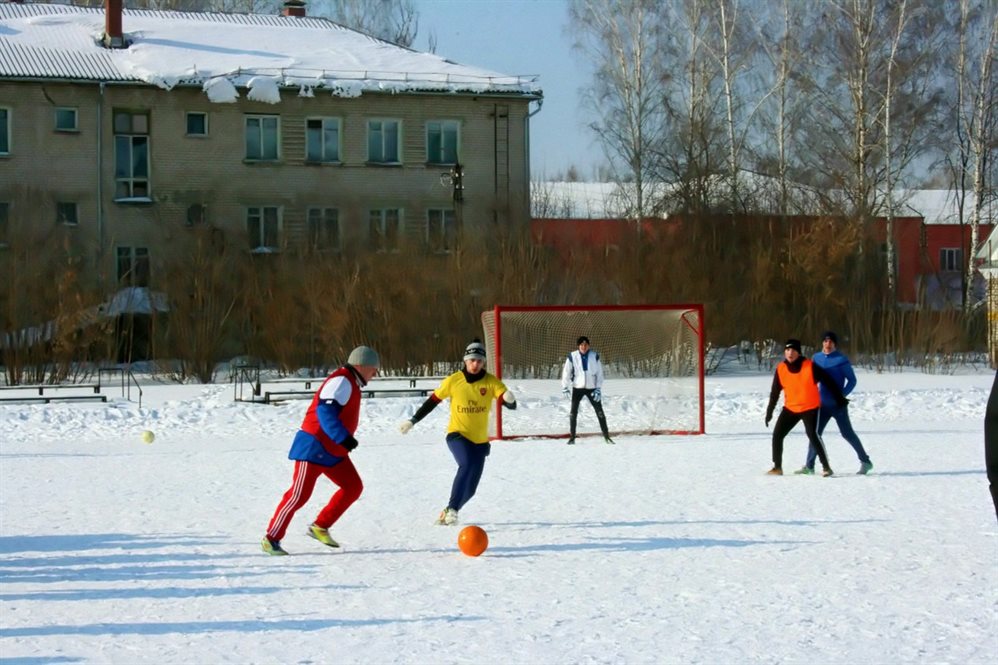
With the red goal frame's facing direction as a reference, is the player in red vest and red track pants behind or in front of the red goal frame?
in front

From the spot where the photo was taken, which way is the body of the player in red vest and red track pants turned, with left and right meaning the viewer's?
facing to the right of the viewer

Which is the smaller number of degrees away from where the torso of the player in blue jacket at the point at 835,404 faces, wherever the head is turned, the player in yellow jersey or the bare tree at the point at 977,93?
the player in yellow jersey

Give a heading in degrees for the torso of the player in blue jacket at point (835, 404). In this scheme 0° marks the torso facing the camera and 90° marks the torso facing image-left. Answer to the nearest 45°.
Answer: approximately 45°

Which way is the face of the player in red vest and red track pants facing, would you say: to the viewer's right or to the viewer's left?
to the viewer's right

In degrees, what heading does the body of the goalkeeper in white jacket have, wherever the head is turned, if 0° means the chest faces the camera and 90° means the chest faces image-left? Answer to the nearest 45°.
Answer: approximately 0°

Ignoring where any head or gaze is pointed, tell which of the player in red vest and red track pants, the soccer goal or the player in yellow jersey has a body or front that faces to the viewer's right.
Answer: the player in red vest and red track pants

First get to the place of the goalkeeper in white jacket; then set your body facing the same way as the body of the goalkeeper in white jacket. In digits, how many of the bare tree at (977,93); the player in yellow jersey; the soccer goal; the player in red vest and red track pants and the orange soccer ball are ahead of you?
3

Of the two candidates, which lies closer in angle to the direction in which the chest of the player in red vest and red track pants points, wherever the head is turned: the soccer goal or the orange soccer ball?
the orange soccer ball

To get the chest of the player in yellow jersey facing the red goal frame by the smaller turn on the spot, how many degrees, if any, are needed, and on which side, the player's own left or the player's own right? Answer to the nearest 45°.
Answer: approximately 180°

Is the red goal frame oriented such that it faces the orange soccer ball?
yes

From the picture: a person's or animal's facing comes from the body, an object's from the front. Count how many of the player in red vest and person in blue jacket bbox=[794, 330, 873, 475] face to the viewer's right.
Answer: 1

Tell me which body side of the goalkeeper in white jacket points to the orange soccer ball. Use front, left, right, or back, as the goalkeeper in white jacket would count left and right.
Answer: front

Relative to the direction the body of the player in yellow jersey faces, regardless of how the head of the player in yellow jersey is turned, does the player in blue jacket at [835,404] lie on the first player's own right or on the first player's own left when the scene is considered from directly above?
on the first player's own left
